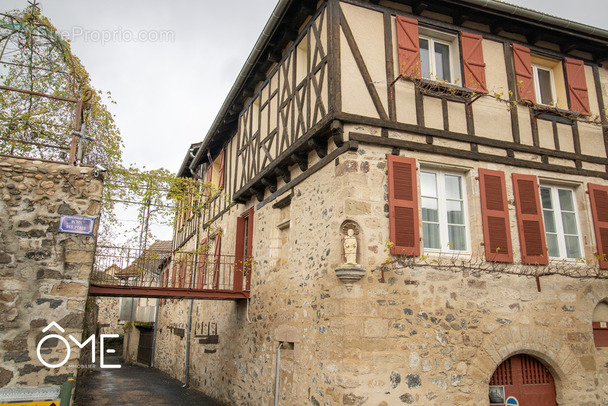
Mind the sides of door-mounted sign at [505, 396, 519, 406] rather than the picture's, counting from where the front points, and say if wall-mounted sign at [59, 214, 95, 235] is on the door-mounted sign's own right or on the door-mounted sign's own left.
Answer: on the door-mounted sign's own right

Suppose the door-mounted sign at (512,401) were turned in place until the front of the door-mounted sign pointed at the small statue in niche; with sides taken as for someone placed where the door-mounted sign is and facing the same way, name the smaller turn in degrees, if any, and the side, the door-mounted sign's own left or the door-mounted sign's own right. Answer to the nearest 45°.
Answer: approximately 45° to the door-mounted sign's own right

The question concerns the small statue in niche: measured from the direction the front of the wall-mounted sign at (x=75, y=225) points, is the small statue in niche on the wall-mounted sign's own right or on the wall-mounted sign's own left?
on the wall-mounted sign's own left

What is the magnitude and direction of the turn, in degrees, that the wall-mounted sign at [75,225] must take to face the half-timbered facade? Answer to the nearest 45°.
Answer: approximately 90° to its left

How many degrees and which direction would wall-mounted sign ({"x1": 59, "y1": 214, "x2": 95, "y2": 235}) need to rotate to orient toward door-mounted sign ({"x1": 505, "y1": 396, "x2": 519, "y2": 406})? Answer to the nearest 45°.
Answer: approximately 90° to its left

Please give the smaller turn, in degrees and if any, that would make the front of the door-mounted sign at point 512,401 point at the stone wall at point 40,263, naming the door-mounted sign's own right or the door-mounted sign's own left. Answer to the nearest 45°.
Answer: approximately 45° to the door-mounted sign's own right

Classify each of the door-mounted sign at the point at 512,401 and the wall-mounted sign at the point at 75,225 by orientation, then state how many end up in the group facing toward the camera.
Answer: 2

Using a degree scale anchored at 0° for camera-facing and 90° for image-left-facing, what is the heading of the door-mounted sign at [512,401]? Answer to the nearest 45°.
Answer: approximately 0°
